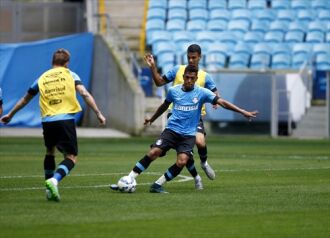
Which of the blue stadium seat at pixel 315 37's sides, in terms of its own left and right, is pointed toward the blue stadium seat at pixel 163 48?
right

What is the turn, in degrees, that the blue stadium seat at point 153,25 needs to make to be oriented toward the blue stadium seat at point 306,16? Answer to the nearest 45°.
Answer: approximately 90° to its left

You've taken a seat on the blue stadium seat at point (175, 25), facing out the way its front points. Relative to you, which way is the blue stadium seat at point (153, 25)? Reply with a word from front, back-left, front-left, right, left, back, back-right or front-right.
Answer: right

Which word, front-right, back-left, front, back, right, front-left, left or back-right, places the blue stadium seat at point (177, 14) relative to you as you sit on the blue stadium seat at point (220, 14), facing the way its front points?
right

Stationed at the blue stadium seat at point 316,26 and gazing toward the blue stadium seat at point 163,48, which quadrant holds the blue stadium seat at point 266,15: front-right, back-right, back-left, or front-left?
front-right

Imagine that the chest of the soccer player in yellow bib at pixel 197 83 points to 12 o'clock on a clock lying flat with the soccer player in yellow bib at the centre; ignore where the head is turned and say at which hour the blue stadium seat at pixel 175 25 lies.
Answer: The blue stadium seat is roughly at 6 o'clock from the soccer player in yellow bib.

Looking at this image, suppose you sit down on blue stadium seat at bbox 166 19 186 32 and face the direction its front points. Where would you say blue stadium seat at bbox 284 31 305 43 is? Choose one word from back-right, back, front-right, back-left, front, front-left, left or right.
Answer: left

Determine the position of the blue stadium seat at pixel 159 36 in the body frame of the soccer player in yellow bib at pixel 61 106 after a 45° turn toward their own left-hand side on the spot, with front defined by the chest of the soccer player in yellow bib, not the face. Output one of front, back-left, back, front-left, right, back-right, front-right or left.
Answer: front-right

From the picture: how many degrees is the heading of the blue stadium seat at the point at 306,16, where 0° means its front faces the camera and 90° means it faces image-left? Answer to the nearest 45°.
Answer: approximately 0°

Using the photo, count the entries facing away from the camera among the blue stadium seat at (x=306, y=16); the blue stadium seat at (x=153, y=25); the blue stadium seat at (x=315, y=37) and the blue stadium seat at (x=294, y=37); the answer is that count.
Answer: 0

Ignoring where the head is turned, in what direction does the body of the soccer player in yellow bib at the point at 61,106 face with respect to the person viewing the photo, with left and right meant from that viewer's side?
facing away from the viewer

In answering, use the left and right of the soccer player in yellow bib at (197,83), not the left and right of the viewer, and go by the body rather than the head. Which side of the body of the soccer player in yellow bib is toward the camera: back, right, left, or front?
front

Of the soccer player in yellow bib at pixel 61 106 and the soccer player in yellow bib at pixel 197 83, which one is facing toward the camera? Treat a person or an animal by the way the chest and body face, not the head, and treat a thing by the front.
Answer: the soccer player in yellow bib at pixel 197 83

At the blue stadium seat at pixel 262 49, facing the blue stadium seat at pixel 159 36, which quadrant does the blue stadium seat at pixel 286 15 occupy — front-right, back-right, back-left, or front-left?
back-right

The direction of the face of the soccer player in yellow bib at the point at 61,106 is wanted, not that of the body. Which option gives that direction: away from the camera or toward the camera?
away from the camera

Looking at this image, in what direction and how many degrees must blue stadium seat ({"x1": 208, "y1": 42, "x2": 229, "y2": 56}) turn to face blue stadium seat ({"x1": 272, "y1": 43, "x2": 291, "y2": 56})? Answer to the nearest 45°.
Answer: approximately 90° to its left

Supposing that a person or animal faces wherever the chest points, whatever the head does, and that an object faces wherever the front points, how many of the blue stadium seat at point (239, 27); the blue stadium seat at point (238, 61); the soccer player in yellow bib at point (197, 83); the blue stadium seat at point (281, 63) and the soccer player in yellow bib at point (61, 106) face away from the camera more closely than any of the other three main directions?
1

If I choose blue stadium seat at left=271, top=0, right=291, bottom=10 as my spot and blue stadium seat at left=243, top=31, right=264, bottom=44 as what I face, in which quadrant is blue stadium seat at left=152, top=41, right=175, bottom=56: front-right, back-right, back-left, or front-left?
front-right

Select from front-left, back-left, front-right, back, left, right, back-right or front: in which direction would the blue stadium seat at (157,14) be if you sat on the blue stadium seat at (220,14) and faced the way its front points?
right
